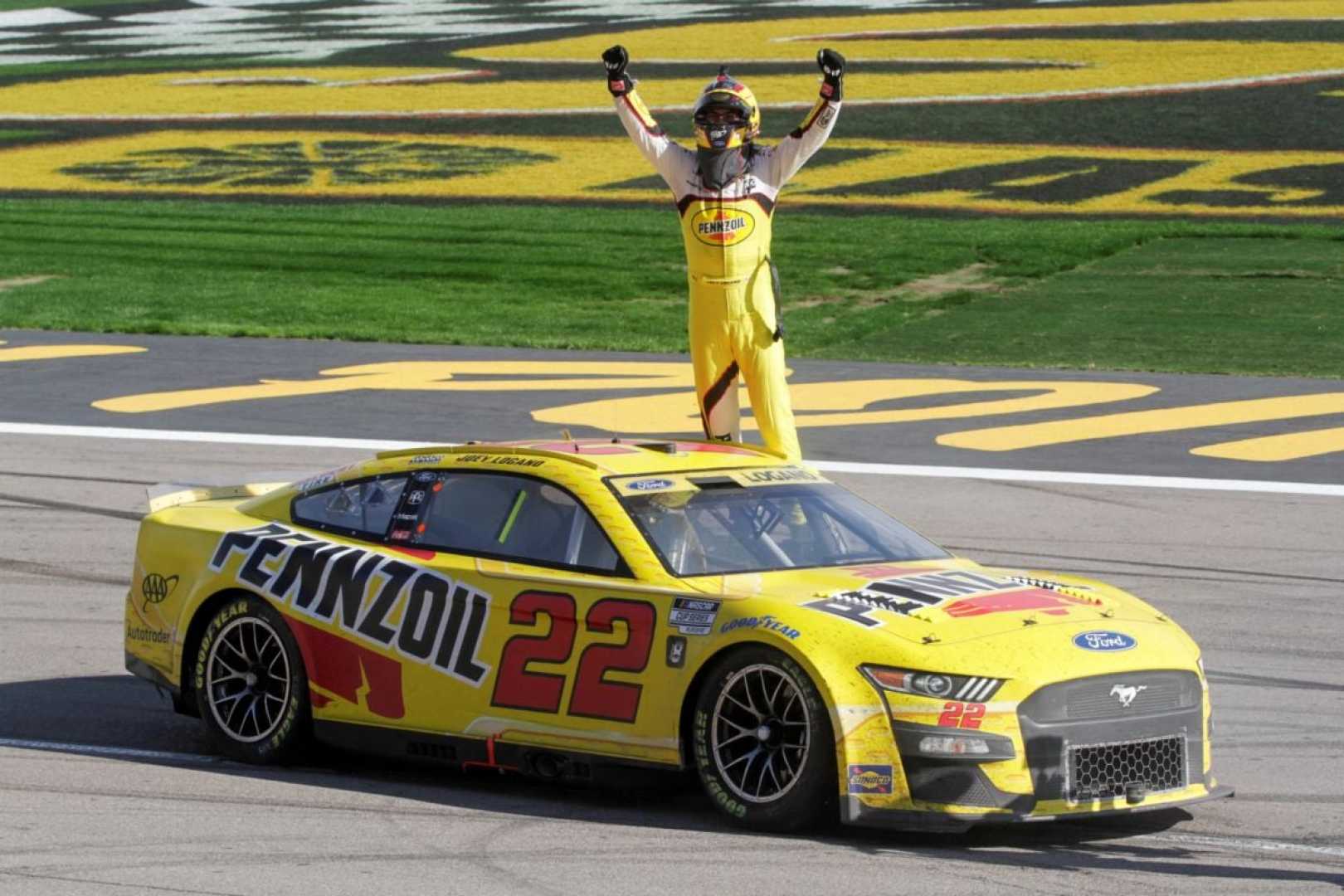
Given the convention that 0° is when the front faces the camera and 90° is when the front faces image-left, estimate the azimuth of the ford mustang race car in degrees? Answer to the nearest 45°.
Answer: approximately 315°

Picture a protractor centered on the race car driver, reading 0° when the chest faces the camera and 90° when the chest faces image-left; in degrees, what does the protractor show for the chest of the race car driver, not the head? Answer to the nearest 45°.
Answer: approximately 0°
